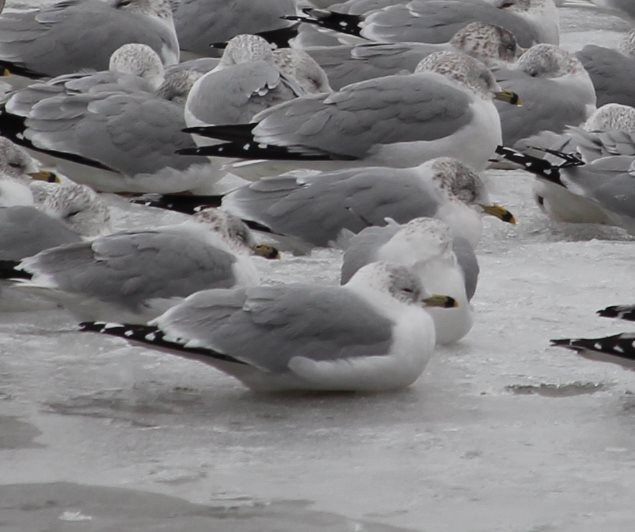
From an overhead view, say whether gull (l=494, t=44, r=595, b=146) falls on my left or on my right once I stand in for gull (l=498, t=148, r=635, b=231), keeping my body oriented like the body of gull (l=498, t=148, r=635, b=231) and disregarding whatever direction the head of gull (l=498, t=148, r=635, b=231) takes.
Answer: on my left

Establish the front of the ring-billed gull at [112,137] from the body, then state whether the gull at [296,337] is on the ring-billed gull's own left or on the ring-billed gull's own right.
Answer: on the ring-billed gull's own right

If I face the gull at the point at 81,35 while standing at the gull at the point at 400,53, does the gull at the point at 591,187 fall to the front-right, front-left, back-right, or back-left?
back-left

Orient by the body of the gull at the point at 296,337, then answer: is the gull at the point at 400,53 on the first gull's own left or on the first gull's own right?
on the first gull's own left

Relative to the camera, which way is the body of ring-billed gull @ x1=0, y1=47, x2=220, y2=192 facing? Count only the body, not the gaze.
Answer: to the viewer's right

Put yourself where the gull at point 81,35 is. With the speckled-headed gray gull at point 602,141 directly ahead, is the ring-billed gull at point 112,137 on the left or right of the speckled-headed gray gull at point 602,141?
right

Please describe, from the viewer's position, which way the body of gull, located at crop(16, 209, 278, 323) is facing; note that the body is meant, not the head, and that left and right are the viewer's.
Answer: facing to the right of the viewer

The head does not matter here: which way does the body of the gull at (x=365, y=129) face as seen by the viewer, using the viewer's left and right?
facing to the right of the viewer

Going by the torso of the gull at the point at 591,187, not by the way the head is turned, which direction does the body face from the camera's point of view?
to the viewer's right

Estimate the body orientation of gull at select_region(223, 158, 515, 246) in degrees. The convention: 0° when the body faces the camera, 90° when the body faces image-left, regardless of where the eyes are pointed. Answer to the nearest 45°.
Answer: approximately 270°
